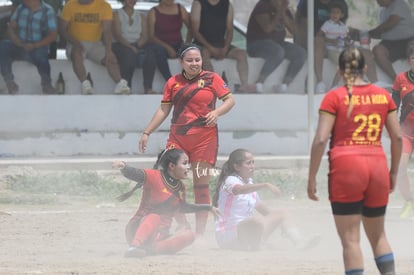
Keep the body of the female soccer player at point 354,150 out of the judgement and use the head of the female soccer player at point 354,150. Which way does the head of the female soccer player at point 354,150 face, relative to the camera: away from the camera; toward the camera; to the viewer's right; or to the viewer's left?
away from the camera

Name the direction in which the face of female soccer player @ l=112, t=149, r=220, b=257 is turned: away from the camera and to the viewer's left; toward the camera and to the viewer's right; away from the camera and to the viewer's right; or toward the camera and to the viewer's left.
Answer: toward the camera and to the viewer's right

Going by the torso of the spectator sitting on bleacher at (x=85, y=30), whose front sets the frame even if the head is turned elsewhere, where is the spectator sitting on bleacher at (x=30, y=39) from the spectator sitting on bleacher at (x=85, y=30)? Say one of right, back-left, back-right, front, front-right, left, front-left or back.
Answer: right

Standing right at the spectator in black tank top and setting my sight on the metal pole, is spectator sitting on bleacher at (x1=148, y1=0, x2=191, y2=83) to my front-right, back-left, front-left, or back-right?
back-right

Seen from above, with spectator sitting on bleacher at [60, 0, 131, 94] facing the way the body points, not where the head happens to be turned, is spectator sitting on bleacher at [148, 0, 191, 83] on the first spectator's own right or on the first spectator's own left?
on the first spectator's own left

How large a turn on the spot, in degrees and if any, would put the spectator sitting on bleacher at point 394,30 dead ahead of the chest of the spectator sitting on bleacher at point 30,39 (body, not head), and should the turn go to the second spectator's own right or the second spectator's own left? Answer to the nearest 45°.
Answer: approximately 90° to the second spectator's own left

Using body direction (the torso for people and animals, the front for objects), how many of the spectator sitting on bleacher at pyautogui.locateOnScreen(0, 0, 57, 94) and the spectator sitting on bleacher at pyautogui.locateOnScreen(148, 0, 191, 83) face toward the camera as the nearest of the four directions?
2

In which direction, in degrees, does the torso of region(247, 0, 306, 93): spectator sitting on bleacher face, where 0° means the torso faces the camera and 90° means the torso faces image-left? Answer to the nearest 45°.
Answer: approximately 315°
